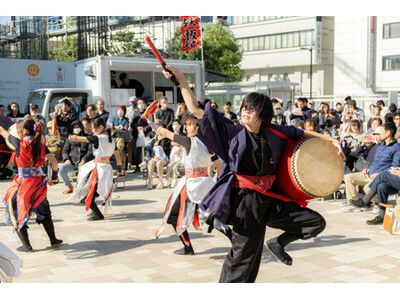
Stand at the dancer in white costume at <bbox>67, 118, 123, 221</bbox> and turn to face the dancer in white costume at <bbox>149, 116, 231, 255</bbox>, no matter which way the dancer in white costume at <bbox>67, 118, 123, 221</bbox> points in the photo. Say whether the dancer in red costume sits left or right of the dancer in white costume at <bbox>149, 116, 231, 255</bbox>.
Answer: right

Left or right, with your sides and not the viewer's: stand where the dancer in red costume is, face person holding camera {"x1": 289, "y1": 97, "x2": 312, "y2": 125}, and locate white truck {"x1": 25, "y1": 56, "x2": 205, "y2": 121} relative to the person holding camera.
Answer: left

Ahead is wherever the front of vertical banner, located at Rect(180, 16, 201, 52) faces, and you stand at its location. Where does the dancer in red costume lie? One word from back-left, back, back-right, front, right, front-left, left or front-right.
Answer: front

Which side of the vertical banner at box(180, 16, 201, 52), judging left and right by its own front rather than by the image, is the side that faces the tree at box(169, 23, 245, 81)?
back

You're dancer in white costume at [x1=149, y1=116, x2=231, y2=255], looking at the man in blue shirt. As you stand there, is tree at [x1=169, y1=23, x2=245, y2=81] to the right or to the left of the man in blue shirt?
left

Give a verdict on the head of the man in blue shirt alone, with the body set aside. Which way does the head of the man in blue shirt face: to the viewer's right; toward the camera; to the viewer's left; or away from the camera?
to the viewer's left

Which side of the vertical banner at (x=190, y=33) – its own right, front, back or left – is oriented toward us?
front

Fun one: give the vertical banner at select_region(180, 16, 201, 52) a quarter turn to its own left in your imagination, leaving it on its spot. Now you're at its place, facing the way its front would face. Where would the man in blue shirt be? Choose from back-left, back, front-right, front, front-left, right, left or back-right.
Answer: right

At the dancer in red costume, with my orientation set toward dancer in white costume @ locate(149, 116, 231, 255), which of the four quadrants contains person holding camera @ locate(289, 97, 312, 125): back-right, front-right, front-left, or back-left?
front-left

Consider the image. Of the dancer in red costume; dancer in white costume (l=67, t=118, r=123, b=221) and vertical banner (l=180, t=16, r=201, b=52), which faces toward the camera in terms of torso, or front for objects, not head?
the vertical banner
